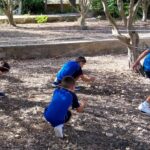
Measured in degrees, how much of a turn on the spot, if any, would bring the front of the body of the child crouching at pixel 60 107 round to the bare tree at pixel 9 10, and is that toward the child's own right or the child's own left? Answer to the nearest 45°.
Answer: approximately 45° to the child's own left

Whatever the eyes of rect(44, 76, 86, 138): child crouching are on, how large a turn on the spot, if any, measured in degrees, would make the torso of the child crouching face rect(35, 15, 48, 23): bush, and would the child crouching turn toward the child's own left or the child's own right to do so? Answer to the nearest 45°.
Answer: approximately 45° to the child's own left

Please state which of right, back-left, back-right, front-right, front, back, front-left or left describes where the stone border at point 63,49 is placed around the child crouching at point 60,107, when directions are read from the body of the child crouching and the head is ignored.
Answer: front-left
